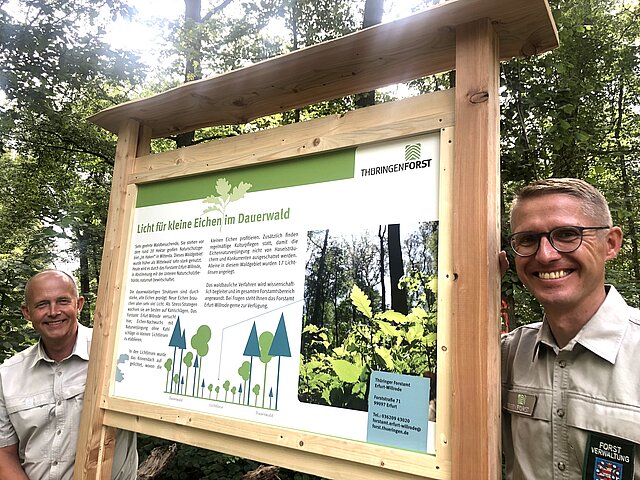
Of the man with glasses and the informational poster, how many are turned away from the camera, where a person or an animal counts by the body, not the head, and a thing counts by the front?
0

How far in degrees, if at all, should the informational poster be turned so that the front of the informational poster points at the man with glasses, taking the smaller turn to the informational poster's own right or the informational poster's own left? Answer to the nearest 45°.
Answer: approximately 90° to the informational poster's own left

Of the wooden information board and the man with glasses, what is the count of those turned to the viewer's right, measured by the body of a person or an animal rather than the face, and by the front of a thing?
0

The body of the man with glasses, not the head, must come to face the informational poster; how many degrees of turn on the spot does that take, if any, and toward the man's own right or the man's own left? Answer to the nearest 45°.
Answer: approximately 45° to the man's own right

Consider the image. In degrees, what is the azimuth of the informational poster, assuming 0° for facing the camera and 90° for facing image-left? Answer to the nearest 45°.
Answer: approximately 45°

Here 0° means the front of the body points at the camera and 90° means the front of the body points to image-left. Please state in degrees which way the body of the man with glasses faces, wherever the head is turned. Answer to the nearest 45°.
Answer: approximately 45°

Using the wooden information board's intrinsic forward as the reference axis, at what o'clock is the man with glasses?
The man with glasses is roughly at 8 o'clock from the wooden information board.
